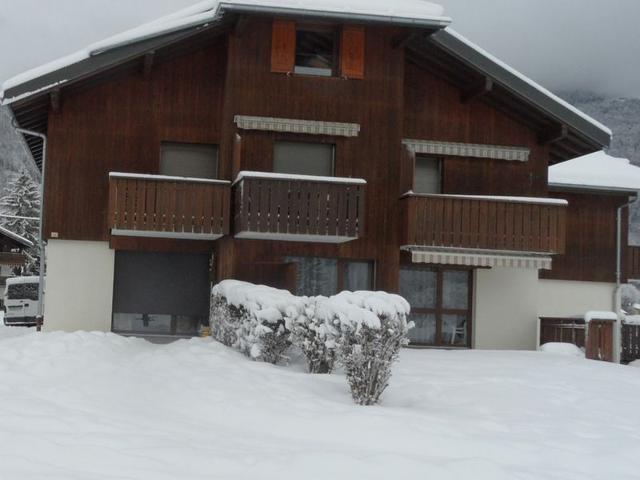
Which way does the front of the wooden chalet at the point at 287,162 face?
toward the camera

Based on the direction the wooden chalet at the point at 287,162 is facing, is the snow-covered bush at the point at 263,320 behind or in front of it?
in front

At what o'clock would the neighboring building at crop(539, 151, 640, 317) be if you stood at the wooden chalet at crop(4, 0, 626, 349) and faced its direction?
The neighboring building is roughly at 8 o'clock from the wooden chalet.

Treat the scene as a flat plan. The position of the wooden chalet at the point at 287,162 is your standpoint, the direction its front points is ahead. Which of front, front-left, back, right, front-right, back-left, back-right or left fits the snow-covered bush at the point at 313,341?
front

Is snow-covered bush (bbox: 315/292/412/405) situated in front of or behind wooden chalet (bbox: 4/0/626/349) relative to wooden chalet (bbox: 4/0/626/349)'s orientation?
in front

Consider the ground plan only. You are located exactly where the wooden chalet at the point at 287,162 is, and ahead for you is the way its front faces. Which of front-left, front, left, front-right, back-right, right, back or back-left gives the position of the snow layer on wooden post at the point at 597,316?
left

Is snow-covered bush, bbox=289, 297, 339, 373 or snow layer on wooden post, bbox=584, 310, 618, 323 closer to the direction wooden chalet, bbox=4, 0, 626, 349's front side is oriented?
the snow-covered bush

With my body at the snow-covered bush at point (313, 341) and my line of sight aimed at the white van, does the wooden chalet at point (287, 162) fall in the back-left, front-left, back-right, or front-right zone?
front-right

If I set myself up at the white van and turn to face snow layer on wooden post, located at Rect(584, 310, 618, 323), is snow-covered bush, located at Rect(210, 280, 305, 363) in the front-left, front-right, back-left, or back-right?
front-right

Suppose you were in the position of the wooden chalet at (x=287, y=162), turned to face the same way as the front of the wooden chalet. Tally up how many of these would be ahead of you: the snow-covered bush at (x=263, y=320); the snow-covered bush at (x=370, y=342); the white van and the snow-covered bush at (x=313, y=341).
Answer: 3

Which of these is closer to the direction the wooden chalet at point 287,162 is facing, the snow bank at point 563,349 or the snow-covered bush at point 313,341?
the snow-covered bush

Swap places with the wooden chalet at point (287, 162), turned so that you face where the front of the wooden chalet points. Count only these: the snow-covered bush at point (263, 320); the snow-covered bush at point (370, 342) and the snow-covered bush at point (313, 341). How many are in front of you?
3

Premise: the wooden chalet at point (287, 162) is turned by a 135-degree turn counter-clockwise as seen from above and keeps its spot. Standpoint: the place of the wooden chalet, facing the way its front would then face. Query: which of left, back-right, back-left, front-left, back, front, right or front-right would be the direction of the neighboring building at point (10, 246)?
left

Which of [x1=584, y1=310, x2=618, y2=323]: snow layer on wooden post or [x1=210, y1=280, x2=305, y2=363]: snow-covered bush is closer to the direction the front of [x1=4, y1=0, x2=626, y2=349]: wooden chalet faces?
the snow-covered bush
